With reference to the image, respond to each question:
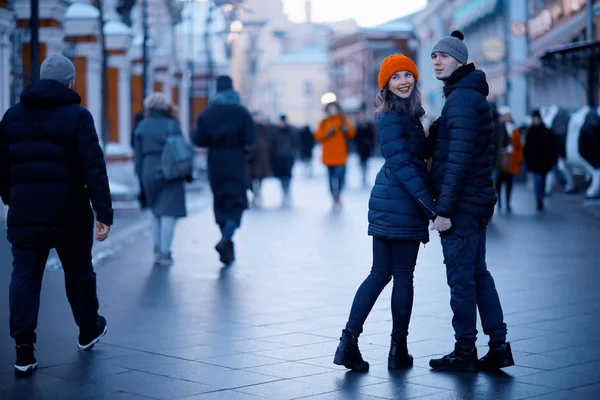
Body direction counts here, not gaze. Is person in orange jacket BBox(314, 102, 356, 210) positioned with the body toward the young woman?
yes

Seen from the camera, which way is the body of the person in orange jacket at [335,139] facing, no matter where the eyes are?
toward the camera

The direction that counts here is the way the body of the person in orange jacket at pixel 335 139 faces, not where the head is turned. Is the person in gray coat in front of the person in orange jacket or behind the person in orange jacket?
in front

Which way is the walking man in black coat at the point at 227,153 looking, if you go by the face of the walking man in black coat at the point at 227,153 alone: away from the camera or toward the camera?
away from the camera

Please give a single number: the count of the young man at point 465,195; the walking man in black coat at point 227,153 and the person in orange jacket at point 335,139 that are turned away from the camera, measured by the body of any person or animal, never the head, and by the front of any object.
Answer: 1

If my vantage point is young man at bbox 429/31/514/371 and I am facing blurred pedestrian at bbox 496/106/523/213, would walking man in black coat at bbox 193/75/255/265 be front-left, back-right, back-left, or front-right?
front-left

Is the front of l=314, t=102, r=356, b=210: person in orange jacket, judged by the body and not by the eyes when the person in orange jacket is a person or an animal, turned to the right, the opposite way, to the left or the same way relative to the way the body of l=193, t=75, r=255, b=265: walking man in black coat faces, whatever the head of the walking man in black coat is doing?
the opposite way

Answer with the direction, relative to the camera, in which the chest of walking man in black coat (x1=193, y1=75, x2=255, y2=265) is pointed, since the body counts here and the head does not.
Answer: away from the camera

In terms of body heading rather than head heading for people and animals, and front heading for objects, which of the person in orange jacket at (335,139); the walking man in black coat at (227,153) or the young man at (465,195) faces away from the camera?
the walking man in black coat

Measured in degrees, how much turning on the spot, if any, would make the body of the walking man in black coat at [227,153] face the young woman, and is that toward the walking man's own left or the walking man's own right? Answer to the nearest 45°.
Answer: approximately 180°

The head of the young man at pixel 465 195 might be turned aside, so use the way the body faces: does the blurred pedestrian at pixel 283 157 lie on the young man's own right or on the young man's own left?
on the young man's own right

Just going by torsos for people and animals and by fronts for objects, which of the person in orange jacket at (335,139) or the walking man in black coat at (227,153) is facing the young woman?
the person in orange jacket

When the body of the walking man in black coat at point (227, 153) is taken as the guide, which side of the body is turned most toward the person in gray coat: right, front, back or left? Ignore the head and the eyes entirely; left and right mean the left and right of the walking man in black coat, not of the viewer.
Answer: left

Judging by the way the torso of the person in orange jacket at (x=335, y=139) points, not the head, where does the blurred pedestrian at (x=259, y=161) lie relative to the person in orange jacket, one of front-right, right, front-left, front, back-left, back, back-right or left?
back-right
